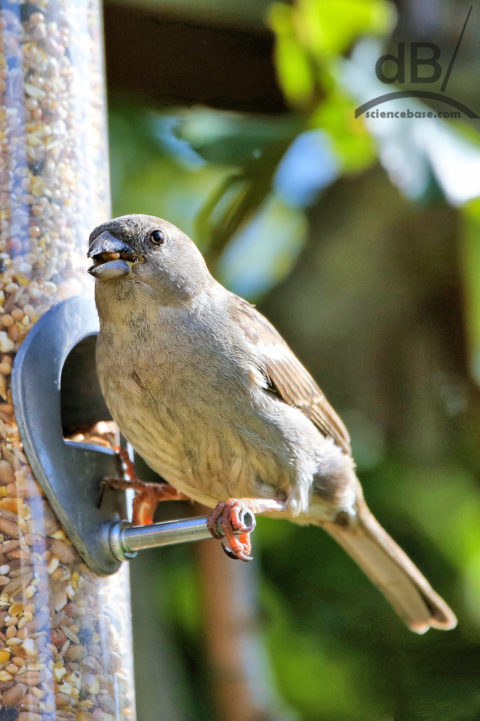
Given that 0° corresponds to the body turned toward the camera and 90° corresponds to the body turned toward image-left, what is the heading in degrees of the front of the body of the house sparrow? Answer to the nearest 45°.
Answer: approximately 45°
